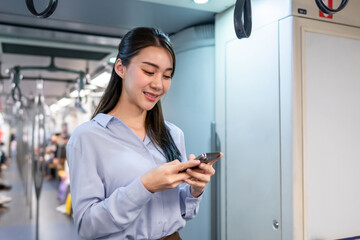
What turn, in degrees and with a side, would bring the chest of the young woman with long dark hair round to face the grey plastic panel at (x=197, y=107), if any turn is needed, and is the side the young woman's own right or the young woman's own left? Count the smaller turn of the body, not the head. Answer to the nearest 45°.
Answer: approximately 135° to the young woman's own left

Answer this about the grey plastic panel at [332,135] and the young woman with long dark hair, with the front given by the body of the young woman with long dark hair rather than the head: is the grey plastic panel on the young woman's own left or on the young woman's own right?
on the young woman's own left

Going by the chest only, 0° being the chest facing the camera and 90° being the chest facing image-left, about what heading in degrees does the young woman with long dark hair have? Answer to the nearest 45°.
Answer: approximately 315°

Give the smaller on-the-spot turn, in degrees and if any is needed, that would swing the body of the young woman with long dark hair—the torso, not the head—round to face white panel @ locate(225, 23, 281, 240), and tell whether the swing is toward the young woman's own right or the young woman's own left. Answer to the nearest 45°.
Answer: approximately 90° to the young woman's own left

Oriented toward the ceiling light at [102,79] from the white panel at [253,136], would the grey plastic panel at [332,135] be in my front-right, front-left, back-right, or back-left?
back-right
